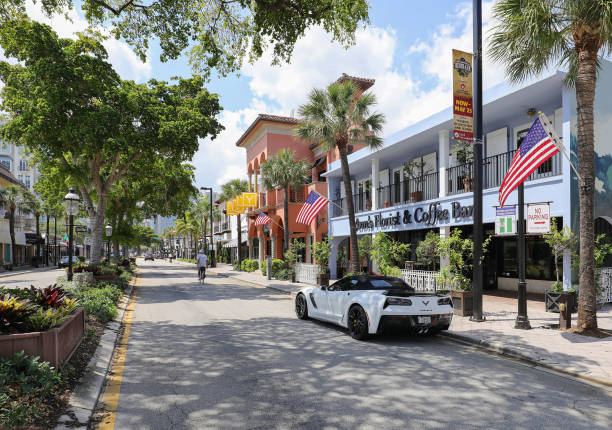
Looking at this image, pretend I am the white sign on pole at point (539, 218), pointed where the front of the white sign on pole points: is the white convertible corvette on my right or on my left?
on my right

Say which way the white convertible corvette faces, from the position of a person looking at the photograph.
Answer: facing away from the viewer and to the left of the viewer

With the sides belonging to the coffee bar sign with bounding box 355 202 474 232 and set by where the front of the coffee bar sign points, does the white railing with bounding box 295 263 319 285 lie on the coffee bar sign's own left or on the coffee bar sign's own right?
on the coffee bar sign's own right

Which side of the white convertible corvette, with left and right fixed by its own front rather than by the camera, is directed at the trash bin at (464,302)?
right

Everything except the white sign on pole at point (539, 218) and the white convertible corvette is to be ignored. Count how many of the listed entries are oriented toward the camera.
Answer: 1

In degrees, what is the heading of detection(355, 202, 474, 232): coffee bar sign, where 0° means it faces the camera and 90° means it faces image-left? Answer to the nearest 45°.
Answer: approximately 45°

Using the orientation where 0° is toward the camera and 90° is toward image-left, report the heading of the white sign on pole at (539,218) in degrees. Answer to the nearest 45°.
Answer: approximately 0°

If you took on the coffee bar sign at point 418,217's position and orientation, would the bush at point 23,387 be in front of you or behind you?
in front

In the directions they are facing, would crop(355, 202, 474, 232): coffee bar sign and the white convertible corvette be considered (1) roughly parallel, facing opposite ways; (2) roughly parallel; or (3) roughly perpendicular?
roughly perpendicular
